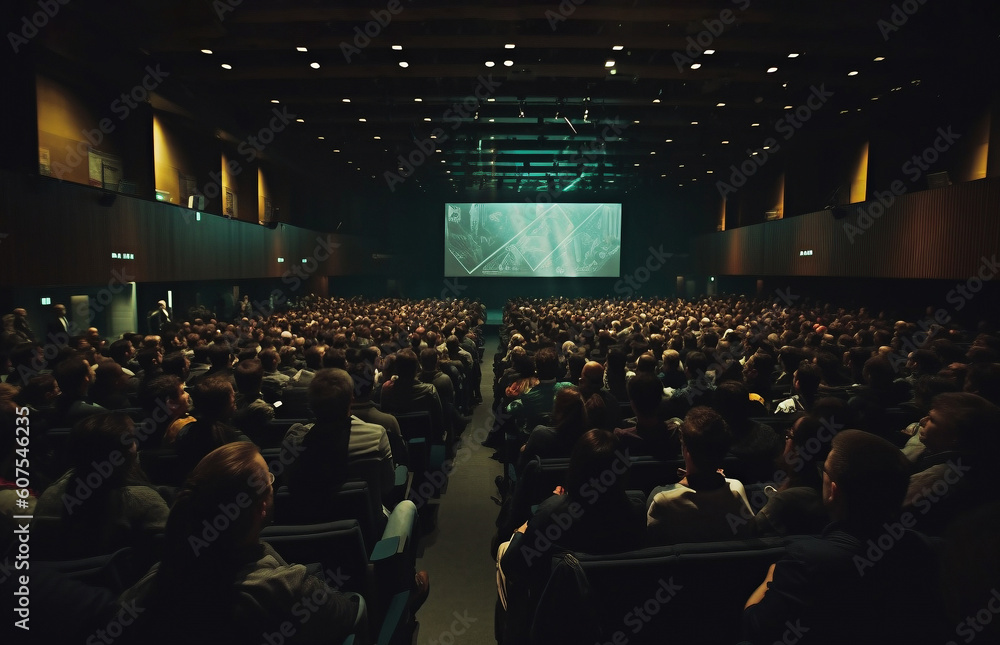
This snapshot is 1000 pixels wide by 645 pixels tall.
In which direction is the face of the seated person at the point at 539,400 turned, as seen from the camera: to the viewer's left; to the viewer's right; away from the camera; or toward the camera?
away from the camera

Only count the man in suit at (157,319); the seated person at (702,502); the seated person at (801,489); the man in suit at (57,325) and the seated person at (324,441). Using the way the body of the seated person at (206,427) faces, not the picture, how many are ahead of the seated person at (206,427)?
2

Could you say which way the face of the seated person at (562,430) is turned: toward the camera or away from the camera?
away from the camera

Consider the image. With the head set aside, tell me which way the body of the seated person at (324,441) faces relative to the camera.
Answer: away from the camera

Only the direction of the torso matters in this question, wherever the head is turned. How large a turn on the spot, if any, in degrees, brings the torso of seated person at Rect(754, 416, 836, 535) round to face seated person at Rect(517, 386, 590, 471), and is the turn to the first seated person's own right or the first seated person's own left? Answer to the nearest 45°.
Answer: approximately 45° to the first seated person's own left

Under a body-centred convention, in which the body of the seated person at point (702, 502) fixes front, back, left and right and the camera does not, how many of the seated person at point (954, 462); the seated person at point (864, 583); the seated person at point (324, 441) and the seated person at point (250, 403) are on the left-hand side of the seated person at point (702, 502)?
2

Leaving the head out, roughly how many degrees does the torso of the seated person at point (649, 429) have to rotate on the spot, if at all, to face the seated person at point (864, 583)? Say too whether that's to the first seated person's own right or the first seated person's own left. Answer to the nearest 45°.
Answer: approximately 180°

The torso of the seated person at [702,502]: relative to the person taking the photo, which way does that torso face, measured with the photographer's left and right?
facing away from the viewer

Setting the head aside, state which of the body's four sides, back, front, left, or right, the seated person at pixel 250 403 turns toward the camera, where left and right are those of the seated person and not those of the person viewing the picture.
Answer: back

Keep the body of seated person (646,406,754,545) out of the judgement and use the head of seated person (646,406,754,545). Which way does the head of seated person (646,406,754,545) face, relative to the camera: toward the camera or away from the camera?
away from the camera

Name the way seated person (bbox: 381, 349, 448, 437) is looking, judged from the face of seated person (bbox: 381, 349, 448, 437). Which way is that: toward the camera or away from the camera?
away from the camera

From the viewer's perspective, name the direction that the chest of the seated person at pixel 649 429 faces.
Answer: away from the camera

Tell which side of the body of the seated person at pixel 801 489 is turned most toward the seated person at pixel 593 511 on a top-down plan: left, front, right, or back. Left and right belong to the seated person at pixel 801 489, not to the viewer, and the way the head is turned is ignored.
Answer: left

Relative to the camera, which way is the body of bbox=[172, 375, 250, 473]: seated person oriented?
away from the camera
